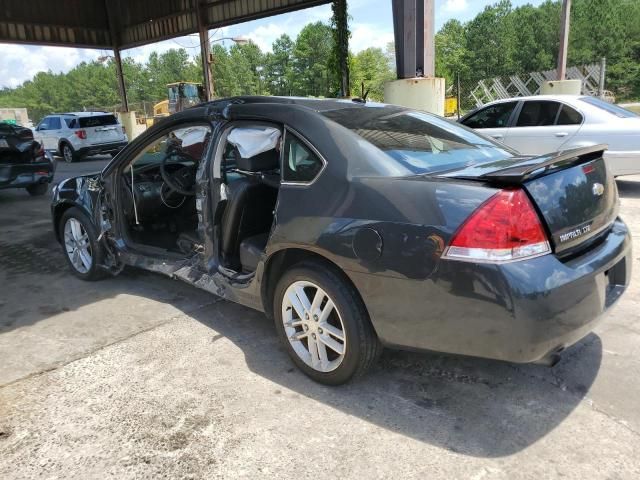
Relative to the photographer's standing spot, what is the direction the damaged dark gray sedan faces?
facing away from the viewer and to the left of the viewer

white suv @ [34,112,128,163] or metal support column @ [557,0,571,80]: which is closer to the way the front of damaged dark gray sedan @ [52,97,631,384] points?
the white suv

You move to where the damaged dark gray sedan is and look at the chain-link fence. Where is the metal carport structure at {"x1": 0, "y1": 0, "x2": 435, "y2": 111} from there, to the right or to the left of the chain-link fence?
left

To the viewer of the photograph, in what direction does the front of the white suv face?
facing away from the viewer and to the left of the viewer

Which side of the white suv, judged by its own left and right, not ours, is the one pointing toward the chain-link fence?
right

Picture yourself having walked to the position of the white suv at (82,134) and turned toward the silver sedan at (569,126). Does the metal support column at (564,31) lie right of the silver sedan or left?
left

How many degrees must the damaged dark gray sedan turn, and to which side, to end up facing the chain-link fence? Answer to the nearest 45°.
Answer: approximately 45° to its right

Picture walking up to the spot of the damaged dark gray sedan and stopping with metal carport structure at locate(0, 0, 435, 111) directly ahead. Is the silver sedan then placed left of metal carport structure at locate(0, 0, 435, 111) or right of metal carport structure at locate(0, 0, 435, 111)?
right
